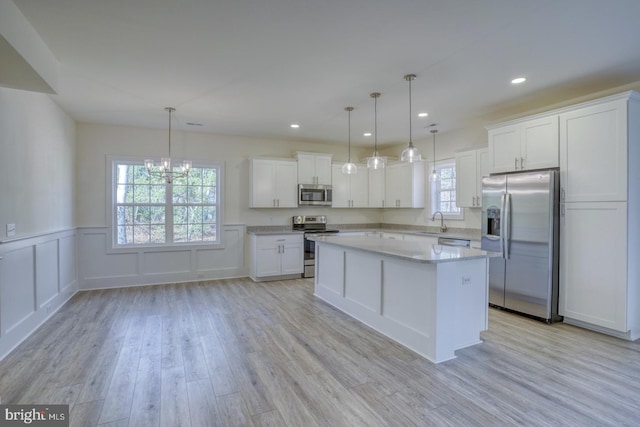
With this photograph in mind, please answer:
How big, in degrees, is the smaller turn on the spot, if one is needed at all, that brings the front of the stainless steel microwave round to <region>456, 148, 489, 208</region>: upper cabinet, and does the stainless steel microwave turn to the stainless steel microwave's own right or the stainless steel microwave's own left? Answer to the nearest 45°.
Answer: approximately 45° to the stainless steel microwave's own left

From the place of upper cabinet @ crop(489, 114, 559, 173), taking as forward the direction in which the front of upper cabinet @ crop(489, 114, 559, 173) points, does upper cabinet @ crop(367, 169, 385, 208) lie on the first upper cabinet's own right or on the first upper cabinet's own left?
on the first upper cabinet's own right

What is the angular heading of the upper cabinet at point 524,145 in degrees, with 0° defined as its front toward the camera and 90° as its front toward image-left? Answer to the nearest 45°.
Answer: approximately 45°

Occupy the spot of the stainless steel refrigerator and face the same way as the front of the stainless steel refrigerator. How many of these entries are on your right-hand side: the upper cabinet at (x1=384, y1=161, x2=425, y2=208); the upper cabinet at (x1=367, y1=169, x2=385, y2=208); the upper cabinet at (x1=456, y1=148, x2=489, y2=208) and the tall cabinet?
3

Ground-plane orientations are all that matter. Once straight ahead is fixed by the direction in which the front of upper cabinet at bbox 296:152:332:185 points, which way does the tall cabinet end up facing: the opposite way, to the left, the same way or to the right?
to the right

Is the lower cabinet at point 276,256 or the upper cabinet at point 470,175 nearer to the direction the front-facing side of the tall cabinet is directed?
the lower cabinet

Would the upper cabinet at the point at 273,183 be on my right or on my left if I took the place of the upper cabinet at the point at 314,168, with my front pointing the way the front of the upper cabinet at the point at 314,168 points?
on my right

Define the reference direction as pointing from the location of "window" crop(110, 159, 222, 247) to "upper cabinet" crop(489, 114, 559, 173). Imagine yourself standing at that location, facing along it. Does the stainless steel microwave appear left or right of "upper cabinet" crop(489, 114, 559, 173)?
left

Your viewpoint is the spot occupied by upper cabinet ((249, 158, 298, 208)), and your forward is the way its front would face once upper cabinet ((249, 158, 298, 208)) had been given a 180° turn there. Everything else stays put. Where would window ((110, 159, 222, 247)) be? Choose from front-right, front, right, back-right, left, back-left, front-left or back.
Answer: left

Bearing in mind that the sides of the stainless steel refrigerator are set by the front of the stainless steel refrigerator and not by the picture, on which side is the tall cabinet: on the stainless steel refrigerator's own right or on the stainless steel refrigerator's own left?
on the stainless steel refrigerator's own left
